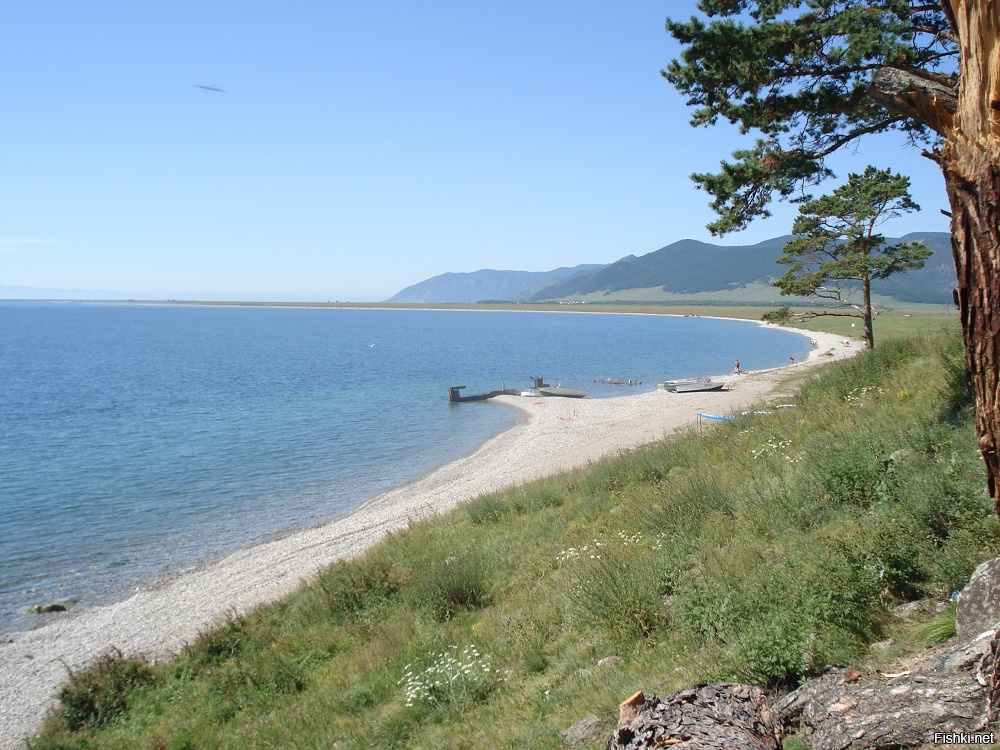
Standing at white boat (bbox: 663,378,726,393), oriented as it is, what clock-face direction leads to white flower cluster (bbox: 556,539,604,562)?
The white flower cluster is roughly at 3 o'clock from the white boat.

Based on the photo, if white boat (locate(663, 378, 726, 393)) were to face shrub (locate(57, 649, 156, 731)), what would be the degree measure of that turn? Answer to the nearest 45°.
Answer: approximately 90° to its right

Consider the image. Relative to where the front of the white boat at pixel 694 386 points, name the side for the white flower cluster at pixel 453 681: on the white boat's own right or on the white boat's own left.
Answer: on the white boat's own right

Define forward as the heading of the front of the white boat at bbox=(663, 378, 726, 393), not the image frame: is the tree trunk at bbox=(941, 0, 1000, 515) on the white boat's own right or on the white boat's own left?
on the white boat's own right

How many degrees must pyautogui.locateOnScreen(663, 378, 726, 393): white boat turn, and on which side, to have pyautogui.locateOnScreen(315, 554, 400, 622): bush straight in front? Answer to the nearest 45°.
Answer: approximately 90° to its right

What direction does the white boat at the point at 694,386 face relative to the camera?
to the viewer's right

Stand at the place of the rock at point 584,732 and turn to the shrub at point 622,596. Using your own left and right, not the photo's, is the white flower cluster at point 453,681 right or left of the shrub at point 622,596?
left
